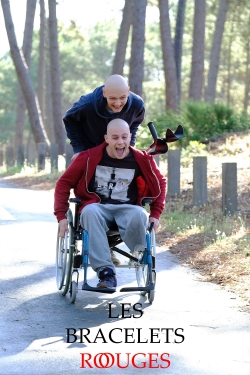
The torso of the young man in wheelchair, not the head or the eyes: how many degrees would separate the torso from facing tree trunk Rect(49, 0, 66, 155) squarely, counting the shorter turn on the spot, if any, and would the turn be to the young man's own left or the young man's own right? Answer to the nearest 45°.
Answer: approximately 180°

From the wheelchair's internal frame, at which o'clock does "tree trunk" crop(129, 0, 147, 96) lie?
The tree trunk is roughly at 6 o'clock from the wheelchair.

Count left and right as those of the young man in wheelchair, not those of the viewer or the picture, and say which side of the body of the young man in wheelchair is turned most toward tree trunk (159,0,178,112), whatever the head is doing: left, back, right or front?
back

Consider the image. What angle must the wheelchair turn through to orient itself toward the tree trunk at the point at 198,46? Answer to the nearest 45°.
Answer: approximately 180°

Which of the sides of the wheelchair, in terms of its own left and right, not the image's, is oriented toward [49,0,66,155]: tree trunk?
back

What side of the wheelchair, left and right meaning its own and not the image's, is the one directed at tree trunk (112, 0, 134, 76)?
back

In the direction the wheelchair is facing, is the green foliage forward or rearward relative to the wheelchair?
rearward

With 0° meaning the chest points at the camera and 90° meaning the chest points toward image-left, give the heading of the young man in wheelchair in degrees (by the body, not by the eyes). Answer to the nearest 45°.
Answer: approximately 0°

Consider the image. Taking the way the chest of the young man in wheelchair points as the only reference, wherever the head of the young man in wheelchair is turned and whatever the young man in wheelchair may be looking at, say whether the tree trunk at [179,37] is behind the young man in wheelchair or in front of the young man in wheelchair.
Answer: behind

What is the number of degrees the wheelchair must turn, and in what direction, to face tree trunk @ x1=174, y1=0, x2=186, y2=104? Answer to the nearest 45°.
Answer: approximately 180°
